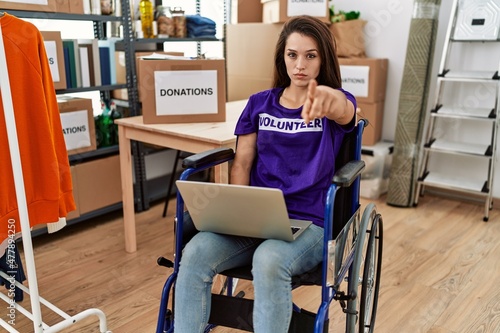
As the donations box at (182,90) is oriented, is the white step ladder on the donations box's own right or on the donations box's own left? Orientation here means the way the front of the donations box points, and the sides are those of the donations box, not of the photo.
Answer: on the donations box's own left

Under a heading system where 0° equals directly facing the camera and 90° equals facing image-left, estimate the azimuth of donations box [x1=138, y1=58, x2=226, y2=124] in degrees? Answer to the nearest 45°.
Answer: approximately 0°

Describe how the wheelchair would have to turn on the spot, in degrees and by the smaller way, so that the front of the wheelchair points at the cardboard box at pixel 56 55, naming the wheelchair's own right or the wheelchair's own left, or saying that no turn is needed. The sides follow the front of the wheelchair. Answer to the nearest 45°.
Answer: approximately 90° to the wheelchair's own right

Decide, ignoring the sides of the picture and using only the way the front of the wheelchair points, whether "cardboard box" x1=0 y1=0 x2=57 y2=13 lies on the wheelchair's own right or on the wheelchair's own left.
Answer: on the wheelchair's own right

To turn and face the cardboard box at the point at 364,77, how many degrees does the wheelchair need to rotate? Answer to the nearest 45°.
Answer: approximately 135° to its right

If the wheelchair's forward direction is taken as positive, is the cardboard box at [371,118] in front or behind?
behind

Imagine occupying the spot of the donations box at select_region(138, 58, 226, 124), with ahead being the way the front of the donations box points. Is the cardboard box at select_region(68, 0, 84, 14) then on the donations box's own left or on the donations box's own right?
on the donations box's own right

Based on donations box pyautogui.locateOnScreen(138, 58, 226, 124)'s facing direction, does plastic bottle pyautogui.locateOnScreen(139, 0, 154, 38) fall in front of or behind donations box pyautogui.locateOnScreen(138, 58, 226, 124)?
behind

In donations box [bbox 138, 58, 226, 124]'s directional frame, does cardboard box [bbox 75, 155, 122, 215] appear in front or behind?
behind

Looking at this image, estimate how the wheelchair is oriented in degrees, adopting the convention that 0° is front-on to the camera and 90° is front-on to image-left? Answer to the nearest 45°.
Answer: approximately 45°
